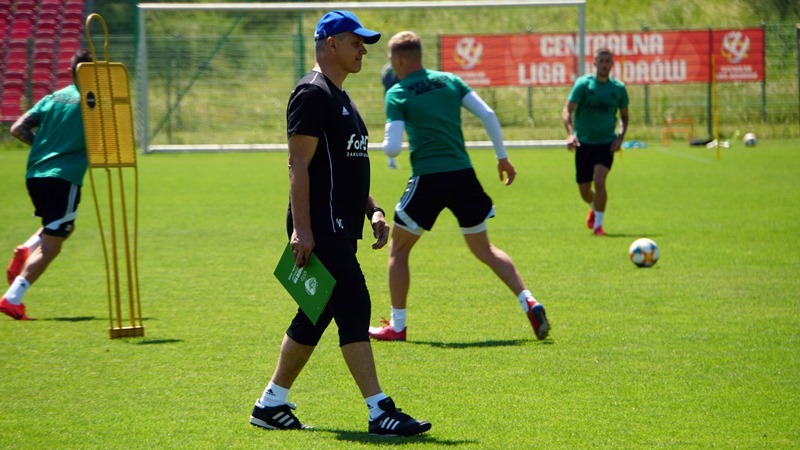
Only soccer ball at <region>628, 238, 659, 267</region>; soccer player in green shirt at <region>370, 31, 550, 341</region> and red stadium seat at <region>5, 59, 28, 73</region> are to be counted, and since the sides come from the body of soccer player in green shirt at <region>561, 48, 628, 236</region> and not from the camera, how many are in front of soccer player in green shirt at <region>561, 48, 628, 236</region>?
2

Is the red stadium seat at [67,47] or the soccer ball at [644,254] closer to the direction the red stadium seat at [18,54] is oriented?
the soccer ball

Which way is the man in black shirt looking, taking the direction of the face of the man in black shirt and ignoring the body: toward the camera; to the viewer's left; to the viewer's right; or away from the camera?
to the viewer's right

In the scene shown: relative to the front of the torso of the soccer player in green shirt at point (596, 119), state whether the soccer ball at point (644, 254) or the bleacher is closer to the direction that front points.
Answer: the soccer ball

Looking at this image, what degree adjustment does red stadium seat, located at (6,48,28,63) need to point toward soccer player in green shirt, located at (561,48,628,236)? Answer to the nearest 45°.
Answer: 0° — it already faces them

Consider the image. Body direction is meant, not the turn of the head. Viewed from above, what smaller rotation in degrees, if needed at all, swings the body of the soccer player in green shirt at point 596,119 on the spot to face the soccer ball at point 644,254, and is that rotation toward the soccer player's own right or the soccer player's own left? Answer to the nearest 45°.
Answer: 0° — they already face it
